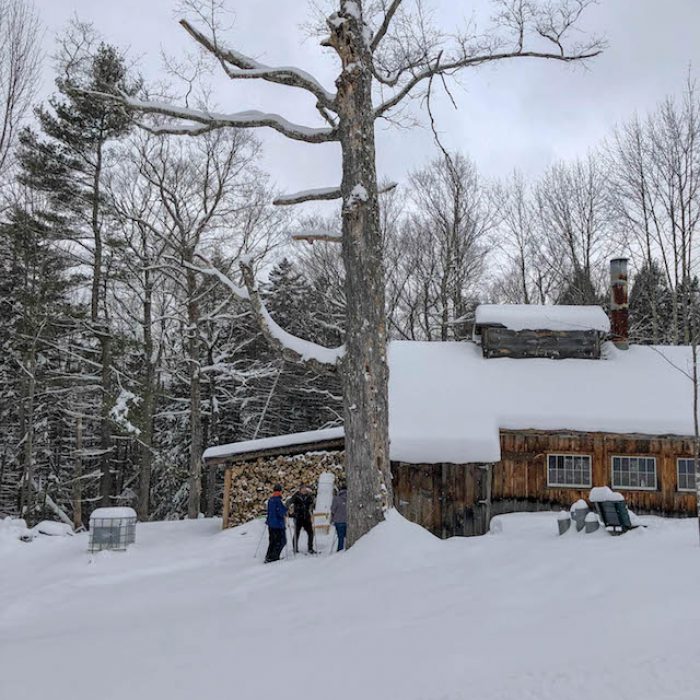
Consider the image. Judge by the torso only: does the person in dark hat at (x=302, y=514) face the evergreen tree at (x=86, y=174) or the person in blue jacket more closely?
the person in blue jacket

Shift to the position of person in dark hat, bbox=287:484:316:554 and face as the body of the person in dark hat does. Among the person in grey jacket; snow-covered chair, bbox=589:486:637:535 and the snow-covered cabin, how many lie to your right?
0

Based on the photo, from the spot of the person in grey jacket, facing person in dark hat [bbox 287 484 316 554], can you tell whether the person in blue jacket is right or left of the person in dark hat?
left

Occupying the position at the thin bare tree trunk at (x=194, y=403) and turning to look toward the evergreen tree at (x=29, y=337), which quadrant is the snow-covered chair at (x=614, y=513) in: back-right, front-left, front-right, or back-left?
back-left

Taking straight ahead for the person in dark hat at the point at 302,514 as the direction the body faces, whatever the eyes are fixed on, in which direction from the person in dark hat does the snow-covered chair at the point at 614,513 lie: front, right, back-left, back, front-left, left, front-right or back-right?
front-left

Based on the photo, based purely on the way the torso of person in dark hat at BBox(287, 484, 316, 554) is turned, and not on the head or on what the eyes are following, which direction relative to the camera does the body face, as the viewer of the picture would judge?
toward the camera

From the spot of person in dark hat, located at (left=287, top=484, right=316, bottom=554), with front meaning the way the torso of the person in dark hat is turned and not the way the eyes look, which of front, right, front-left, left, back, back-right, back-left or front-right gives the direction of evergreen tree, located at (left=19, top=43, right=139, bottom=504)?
back-right

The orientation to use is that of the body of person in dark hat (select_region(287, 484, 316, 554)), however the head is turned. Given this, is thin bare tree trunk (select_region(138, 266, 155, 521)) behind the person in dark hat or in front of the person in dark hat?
behind

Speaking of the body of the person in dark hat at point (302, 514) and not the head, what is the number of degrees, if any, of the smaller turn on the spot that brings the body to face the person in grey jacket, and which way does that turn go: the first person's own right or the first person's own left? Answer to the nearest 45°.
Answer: approximately 90° to the first person's own left
